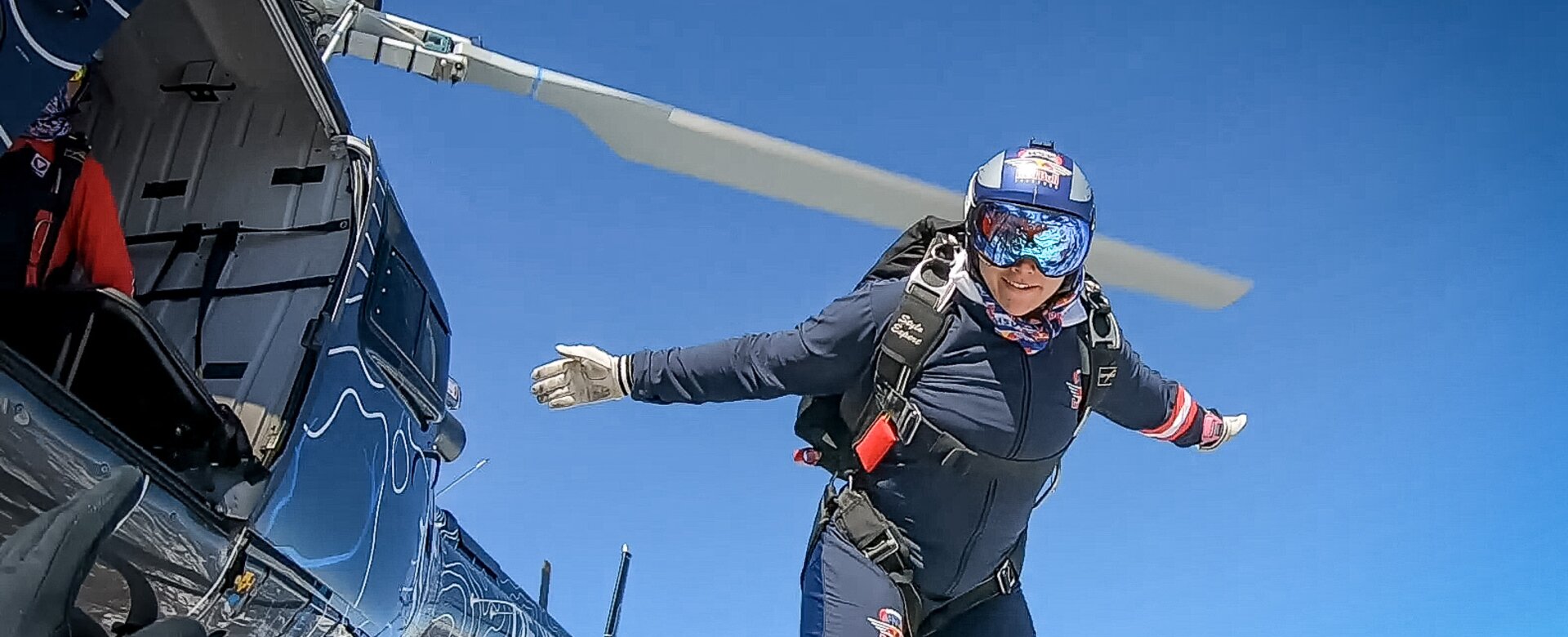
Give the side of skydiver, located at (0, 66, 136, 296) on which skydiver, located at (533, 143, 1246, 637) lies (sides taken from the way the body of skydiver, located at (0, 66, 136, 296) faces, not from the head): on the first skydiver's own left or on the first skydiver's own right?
on the first skydiver's own left

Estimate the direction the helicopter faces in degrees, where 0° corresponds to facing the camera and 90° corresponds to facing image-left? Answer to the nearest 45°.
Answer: approximately 45°

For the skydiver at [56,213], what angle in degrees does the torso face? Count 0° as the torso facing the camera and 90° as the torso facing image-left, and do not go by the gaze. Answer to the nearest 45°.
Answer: approximately 45°
